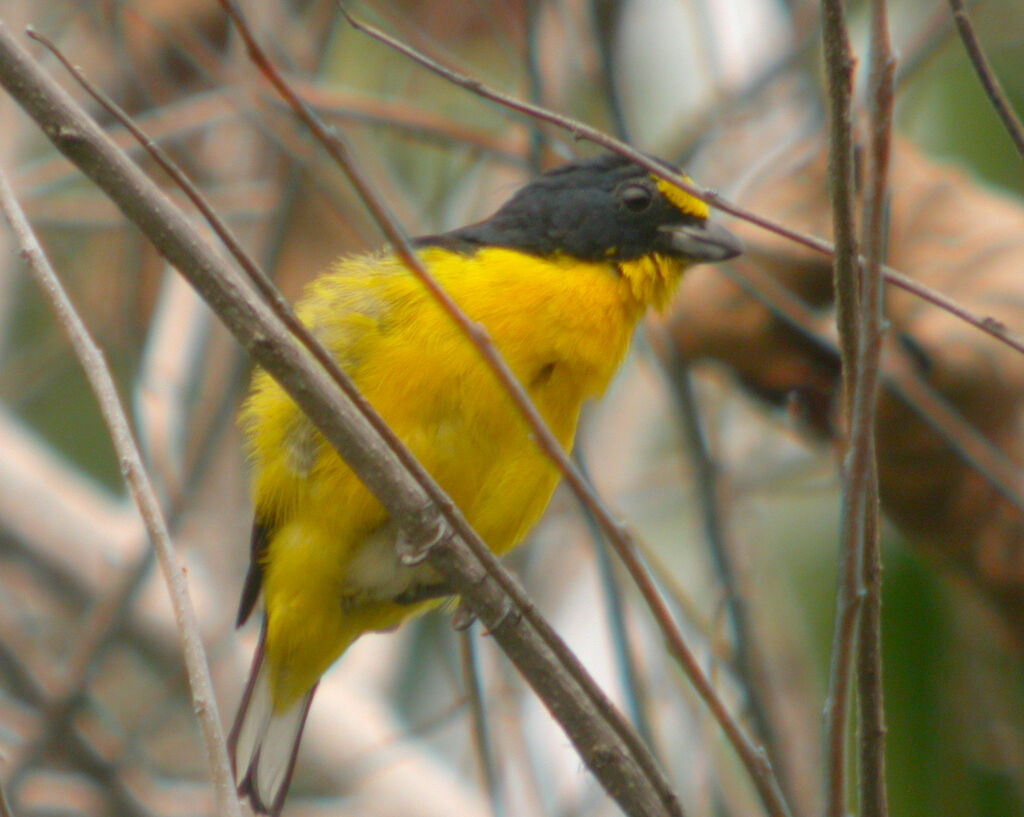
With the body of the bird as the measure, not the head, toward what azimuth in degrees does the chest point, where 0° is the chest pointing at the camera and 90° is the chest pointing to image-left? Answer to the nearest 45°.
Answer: approximately 270°

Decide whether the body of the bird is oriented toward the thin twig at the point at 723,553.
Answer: no

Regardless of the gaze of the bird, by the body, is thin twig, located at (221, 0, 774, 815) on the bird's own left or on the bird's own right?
on the bird's own right
